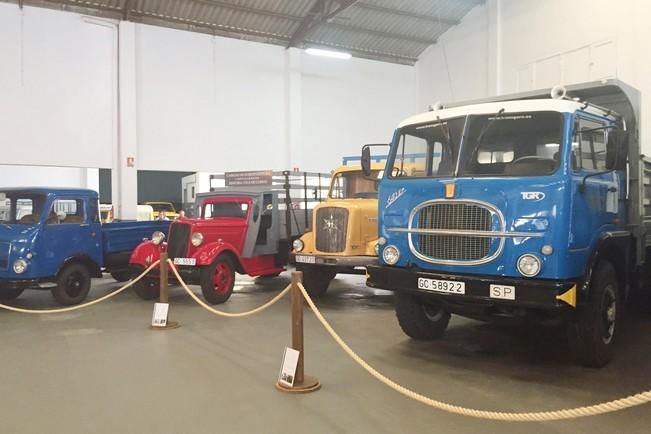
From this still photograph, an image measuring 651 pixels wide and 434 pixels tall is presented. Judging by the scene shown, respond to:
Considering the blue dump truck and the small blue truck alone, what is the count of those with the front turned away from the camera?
0

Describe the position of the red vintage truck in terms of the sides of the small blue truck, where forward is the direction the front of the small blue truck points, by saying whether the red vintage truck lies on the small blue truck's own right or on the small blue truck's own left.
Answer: on the small blue truck's own left

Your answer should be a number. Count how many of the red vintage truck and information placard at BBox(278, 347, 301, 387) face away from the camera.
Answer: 0

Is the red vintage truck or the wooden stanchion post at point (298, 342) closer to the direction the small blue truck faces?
the wooden stanchion post

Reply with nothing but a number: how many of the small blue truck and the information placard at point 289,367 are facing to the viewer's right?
0

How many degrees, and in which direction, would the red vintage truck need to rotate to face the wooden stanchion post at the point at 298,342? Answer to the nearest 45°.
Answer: approximately 45° to its left

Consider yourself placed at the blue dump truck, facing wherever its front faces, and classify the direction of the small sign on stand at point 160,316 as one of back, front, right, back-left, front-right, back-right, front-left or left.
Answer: front-right

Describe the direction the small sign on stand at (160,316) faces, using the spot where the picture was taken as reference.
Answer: facing the viewer

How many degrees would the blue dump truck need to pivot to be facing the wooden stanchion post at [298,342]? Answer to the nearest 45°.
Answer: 0° — it already faces it

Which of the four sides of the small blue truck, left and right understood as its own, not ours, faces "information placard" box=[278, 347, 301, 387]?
left

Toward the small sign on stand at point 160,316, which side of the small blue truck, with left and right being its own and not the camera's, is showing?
left

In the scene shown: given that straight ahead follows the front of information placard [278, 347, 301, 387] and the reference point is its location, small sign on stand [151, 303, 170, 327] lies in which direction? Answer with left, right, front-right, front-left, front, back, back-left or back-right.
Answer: right

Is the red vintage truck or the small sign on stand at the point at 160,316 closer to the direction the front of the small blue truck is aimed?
the small sign on stand

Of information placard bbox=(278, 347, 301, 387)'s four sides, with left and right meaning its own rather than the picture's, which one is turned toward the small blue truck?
right

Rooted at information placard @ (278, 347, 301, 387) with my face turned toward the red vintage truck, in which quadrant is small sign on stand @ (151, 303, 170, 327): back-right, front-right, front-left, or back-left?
front-left

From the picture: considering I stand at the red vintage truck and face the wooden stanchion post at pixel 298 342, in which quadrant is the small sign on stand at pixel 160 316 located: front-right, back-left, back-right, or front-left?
front-right

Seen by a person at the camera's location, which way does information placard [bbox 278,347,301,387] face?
facing the viewer and to the left of the viewer
